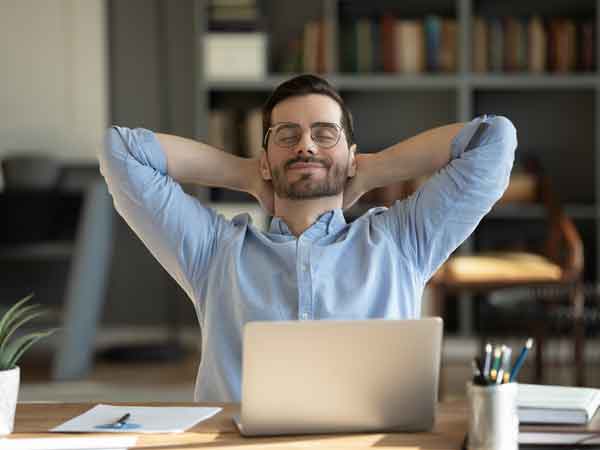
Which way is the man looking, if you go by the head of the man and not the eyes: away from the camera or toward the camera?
toward the camera

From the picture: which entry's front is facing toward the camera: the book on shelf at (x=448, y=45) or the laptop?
the book on shelf

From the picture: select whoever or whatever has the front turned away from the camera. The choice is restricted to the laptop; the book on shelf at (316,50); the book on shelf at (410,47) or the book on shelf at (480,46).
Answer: the laptop

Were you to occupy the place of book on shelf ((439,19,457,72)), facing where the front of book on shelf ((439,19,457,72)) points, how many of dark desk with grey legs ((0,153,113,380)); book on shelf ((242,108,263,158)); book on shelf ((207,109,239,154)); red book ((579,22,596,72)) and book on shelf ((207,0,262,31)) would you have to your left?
1

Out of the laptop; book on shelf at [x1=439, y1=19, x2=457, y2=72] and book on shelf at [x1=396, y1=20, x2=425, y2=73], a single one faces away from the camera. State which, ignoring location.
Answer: the laptop

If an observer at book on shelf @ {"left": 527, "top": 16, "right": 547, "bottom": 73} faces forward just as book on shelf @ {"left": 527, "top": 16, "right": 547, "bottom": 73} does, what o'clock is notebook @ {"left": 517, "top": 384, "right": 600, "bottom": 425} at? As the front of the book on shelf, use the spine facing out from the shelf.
The notebook is roughly at 12 o'clock from the book on shelf.

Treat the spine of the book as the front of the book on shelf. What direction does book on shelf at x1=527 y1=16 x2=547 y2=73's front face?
toward the camera

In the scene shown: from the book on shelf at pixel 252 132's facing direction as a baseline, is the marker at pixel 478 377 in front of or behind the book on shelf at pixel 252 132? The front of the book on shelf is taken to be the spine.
in front

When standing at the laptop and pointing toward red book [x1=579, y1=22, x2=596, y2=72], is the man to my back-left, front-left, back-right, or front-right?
front-left

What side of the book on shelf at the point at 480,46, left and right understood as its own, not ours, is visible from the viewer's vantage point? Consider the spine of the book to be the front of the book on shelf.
front

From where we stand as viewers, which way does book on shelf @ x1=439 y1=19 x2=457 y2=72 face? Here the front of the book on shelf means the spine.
facing the viewer

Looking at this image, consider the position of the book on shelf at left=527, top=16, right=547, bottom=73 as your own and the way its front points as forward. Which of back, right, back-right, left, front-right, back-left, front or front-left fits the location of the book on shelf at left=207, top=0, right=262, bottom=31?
right

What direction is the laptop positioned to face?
away from the camera

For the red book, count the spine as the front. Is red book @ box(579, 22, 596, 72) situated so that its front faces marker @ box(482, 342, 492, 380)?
yes

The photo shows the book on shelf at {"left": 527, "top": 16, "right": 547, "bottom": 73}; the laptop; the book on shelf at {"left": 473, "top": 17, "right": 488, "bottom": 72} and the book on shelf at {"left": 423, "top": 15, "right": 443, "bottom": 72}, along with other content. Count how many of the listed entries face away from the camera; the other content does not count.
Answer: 1

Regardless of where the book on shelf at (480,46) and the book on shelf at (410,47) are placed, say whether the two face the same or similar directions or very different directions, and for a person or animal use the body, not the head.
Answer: same or similar directions
